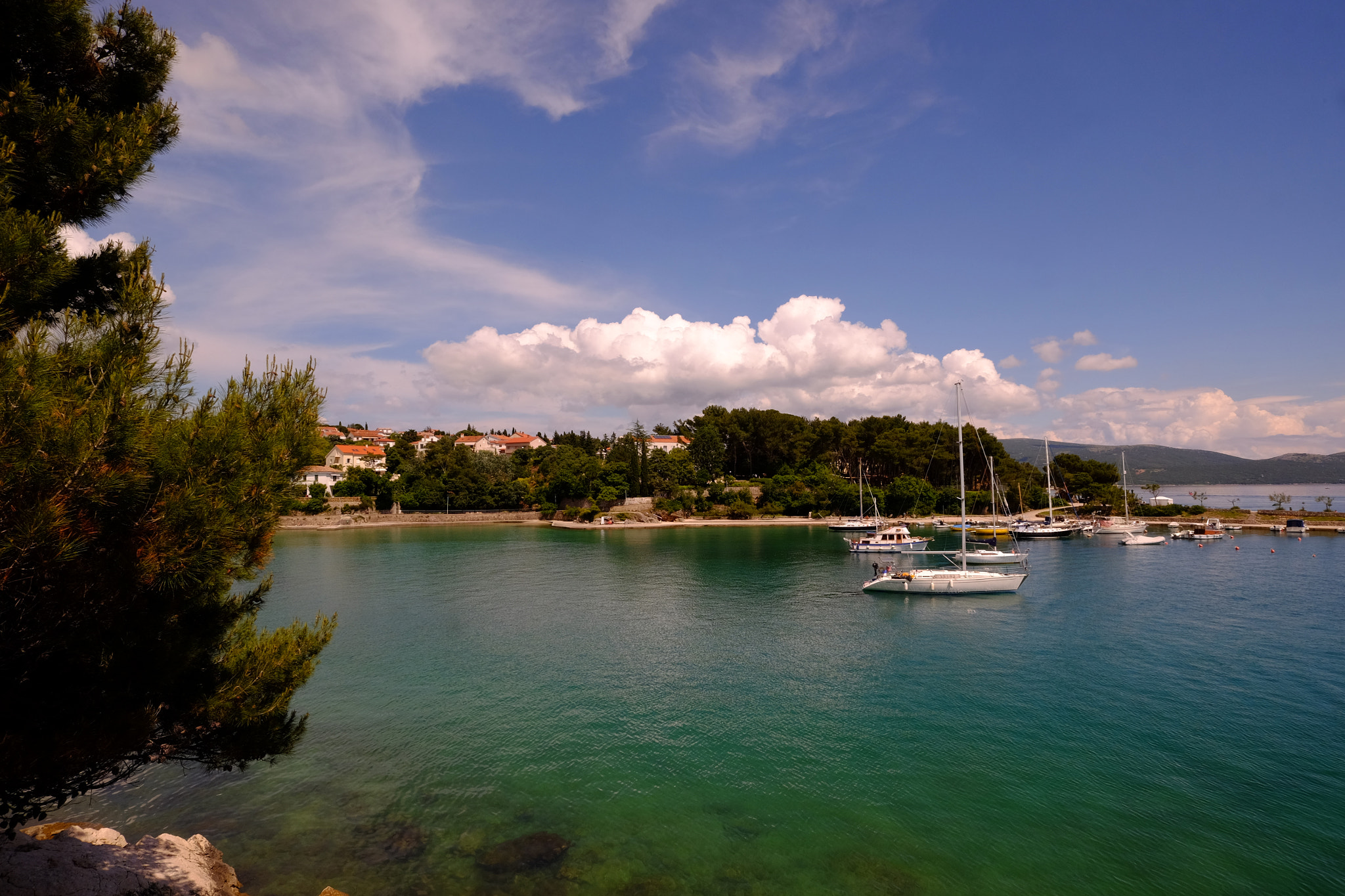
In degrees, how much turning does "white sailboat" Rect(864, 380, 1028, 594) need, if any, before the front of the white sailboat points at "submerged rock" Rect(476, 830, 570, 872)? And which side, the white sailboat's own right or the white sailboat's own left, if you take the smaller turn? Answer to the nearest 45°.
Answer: approximately 90° to the white sailboat's own right

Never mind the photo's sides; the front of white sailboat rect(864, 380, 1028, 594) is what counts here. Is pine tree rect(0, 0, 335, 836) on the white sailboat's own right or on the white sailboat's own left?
on the white sailboat's own right

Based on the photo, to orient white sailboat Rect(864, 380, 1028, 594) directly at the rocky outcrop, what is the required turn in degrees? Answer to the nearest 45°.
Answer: approximately 90° to its right

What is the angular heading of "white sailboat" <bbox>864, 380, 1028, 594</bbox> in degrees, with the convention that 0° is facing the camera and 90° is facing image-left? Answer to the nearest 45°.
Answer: approximately 270°
